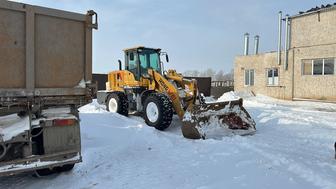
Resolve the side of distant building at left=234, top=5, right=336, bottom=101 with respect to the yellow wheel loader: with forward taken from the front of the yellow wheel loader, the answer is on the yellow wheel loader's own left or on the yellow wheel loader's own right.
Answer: on the yellow wheel loader's own left

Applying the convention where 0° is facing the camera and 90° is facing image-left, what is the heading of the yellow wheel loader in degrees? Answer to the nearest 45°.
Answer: approximately 315°

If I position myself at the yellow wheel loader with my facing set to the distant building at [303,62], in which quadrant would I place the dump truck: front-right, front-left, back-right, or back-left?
back-right

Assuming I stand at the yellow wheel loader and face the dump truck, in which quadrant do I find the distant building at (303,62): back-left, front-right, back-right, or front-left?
back-left

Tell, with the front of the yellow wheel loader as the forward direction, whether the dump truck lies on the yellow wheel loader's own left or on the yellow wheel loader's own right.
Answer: on the yellow wheel loader's own right
